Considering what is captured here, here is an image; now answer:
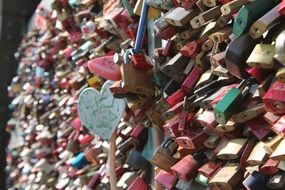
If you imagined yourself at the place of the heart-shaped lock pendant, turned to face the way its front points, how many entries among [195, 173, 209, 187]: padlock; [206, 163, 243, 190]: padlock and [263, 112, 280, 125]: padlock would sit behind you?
0

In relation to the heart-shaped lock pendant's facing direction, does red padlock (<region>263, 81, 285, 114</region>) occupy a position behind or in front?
in front

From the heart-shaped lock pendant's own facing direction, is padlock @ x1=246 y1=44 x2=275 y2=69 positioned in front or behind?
in front

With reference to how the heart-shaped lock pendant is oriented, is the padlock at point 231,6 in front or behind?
in front

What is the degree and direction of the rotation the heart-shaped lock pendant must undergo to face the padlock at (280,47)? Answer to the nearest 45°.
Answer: approximately 45° to its left

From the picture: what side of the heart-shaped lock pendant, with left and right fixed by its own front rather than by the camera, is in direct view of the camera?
front
